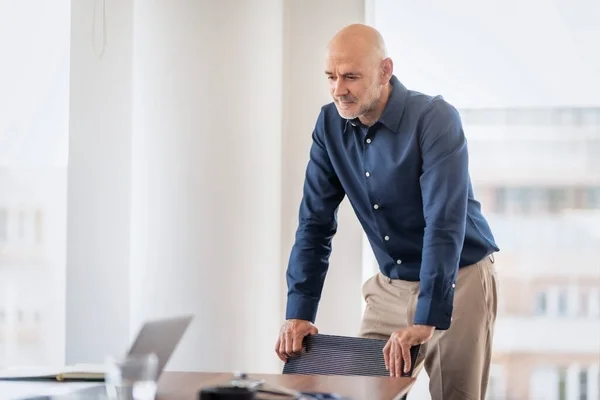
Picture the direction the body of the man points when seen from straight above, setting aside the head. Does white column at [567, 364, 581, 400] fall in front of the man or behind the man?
behind

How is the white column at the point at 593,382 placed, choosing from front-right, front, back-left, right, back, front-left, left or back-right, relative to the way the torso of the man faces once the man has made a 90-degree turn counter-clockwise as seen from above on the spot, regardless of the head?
left

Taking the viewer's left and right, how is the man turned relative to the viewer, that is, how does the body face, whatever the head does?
facing the viewer and to the left of the viewer

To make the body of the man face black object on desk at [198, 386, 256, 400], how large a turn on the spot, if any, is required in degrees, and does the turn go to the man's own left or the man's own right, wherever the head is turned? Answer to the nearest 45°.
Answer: approximately 45° to the man's own left

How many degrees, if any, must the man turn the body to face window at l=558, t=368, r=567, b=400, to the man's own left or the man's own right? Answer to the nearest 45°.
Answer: approximately 180°

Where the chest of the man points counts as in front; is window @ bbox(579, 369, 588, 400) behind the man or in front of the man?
behind

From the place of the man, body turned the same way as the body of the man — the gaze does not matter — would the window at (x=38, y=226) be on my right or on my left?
on my right

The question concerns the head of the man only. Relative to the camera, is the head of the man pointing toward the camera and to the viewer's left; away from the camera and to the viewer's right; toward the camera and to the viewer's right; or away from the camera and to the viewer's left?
toward the camera and to the viewer's left

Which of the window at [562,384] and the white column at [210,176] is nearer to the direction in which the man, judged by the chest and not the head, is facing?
the white column

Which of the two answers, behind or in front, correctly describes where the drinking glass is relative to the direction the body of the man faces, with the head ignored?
in front

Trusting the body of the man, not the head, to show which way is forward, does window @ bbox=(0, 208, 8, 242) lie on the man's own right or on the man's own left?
on the man's own right

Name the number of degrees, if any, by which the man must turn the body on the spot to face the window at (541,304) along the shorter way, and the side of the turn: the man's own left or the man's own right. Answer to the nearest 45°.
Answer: approximately 180°

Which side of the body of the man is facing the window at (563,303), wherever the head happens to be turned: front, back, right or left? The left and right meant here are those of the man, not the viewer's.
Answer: back
